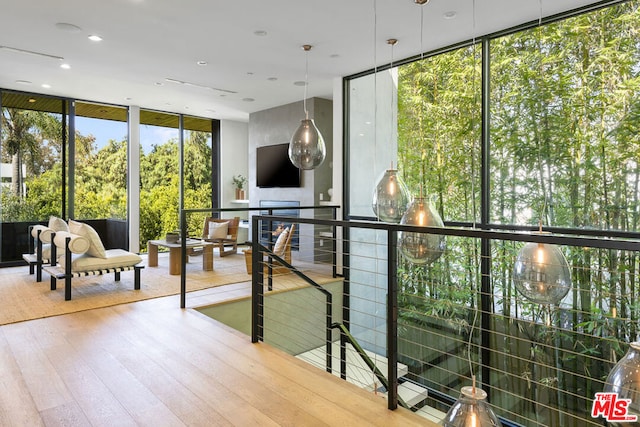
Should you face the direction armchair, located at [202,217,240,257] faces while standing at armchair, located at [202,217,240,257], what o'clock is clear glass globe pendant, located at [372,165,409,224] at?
The clear glass globe pendant is roughly at 10 o'clock from the armchair.

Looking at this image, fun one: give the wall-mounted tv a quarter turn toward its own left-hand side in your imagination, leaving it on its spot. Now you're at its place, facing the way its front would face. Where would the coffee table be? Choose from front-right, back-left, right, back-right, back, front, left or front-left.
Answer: right

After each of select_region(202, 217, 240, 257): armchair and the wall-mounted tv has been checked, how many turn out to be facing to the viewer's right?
0

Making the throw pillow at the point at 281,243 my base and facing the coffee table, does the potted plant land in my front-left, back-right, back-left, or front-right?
front-right

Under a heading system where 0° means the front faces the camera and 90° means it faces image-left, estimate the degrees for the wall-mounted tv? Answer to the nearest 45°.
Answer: approximately 45°

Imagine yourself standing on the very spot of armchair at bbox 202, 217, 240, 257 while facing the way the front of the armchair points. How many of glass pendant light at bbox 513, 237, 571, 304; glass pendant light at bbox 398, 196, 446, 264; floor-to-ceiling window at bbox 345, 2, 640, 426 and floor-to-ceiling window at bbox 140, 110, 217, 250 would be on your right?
1

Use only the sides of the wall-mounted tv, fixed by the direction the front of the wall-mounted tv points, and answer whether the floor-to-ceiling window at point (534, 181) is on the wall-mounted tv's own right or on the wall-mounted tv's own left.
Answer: on the wall-mounted tv's own left

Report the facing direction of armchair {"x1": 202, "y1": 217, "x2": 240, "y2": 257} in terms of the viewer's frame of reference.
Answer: facing the viewer and to the left of the viewer

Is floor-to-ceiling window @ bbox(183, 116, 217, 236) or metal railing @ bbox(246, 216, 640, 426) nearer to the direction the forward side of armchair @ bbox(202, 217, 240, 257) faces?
the metal railing

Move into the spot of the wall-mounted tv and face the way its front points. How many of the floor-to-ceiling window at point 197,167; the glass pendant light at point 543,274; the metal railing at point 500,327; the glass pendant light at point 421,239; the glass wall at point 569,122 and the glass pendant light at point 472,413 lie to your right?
1

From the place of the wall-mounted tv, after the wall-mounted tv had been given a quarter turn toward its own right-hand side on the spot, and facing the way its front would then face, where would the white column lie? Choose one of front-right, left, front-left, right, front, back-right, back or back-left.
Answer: front-left

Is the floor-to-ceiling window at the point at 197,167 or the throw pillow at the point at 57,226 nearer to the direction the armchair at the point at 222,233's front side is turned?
the throw pillow

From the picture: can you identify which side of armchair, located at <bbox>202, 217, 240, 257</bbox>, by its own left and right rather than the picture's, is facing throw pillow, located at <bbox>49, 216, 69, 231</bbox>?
front

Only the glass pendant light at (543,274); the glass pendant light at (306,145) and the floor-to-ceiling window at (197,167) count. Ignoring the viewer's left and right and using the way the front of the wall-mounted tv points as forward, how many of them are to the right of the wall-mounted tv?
1

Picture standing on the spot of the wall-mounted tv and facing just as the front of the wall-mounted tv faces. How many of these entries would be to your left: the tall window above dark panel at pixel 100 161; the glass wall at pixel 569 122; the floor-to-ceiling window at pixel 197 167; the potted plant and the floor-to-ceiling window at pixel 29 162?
1

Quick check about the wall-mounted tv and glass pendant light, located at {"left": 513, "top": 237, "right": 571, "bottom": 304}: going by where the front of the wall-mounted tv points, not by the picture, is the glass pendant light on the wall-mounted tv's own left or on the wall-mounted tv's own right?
on the wall-mounted tv's own left

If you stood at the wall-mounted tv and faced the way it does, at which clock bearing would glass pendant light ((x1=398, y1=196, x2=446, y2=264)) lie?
The glass pendant light is roughly at 10 o'clock from the wall-mounted tv.

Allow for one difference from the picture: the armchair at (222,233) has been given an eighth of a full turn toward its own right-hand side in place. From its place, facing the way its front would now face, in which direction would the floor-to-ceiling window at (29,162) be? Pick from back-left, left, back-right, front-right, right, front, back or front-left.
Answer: front
